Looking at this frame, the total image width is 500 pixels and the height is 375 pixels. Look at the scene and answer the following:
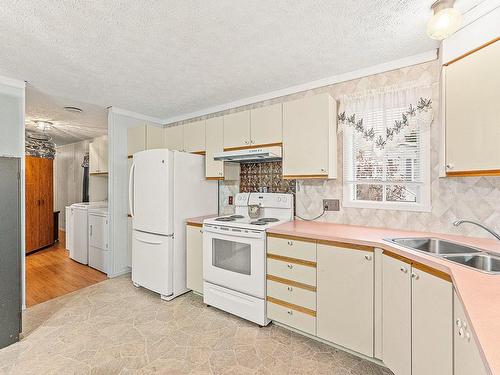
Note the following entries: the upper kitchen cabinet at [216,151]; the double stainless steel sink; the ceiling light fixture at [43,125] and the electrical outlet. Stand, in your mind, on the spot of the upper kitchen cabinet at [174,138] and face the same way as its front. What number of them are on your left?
3

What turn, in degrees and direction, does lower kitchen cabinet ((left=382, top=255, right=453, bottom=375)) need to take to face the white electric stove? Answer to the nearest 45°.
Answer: approximately 45° to its right

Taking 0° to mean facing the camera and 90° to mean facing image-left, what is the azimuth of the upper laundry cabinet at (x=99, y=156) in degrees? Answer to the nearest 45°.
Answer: approximately 45°

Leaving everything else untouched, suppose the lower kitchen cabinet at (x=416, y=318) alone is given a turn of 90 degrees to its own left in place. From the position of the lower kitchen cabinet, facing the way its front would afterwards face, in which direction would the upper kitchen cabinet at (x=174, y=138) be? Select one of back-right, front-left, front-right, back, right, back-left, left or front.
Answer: back-right

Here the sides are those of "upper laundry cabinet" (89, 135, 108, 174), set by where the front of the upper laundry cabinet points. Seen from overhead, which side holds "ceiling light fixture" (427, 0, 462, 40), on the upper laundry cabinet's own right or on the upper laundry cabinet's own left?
on the upper laundry cabinet's own left

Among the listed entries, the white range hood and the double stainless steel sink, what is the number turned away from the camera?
0

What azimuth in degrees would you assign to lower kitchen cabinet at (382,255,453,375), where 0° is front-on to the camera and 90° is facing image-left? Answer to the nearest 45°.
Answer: approximately 45°

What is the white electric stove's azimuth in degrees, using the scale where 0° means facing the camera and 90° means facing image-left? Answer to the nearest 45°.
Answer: approximately 45°

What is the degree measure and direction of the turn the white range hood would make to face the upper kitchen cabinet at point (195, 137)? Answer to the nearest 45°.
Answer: approximately 90° to its right

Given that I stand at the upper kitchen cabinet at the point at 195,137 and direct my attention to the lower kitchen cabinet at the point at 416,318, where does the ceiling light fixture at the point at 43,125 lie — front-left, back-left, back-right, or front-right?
back-right

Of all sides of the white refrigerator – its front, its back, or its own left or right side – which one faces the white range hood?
left

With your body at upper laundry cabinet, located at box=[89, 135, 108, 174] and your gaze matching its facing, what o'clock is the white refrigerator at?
The white refrigerator is roughly at 10 o'clock from the upper laundry cabinet.
